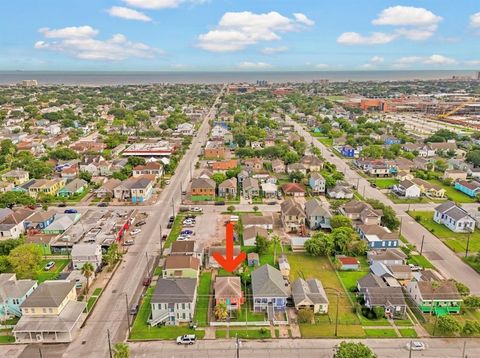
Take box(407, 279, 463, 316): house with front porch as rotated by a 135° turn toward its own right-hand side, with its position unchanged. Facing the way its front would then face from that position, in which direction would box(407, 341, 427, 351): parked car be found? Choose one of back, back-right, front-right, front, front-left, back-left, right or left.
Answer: back-left

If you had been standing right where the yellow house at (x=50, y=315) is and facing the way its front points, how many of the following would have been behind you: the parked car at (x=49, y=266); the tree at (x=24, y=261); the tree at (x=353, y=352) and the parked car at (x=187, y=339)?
2

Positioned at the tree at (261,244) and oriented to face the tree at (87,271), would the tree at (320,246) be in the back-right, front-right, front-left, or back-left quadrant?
back-left

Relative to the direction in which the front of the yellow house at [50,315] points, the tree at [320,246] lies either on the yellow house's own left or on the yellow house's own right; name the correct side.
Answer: on the yellow house's own left

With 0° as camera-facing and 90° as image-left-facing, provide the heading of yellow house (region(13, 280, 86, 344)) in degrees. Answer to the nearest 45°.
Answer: approximately 0°

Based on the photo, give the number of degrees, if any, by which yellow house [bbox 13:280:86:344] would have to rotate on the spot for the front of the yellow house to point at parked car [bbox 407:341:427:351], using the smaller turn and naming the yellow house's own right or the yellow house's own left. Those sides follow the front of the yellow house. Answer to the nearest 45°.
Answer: approximately 45° to the yellow house's own left

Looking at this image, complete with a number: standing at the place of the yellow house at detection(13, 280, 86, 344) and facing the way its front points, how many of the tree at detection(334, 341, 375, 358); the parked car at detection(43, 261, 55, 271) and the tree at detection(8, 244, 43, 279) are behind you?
2

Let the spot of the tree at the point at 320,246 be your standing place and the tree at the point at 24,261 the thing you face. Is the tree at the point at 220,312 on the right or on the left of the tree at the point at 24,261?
left

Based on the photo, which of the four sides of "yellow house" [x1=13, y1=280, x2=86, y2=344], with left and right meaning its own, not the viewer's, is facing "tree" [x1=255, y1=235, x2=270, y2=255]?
left

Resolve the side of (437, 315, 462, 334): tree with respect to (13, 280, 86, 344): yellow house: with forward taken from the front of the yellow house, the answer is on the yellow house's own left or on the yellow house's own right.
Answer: on the yellow house's own left

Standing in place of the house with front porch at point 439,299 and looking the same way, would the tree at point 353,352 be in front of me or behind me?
in front

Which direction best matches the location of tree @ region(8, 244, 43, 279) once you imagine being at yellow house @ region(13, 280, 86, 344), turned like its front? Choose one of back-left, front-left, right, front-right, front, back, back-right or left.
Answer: back

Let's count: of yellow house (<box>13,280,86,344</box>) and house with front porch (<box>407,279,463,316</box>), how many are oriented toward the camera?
2

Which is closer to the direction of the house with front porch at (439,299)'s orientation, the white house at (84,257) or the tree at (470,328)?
the tree
